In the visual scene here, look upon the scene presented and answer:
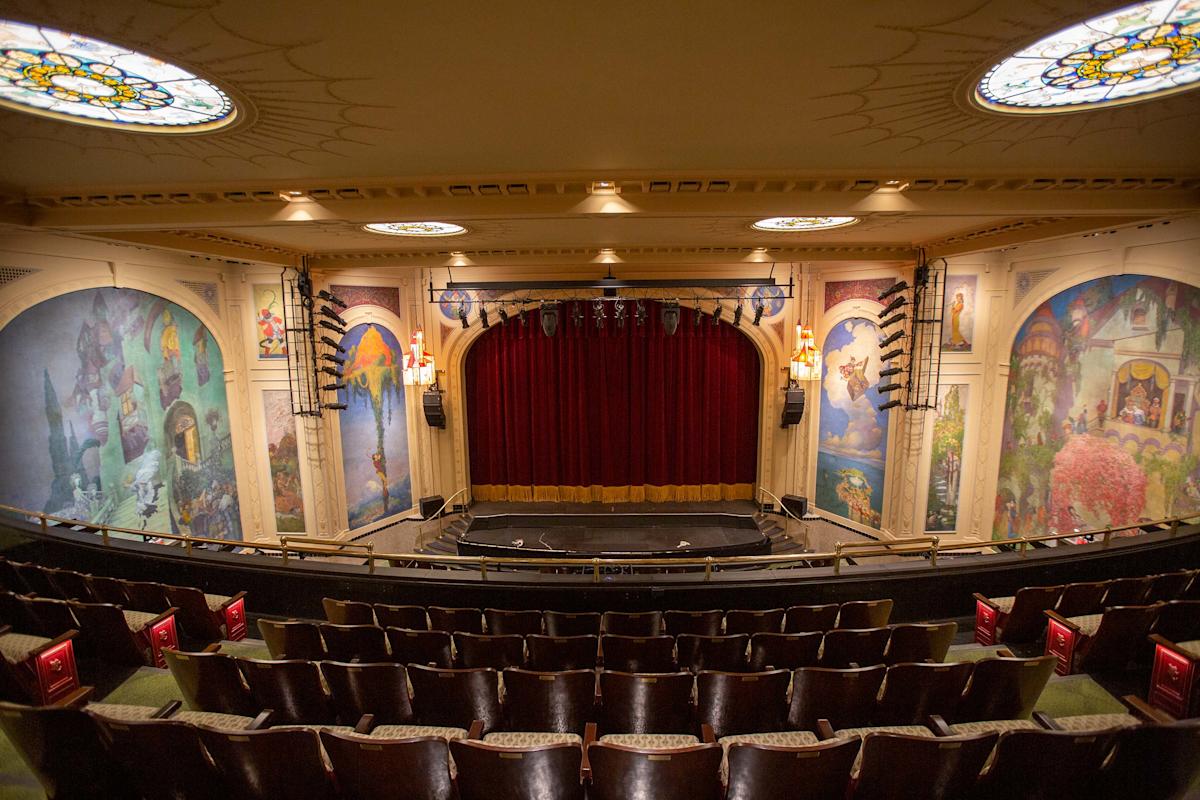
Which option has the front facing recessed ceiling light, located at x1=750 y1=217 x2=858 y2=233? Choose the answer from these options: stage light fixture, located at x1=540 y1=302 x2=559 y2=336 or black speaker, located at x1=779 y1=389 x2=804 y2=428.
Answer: the black speaker

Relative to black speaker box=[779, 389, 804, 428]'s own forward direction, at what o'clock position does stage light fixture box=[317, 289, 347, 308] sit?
The stage light fixture is roughly at 2 o'clock from the black speaker.

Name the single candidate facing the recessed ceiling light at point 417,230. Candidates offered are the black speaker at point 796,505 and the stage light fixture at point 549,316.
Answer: the black speaker

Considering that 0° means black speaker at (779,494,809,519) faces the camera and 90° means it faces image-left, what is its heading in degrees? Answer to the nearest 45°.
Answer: approximately 45°

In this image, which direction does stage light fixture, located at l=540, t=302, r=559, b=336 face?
away from the camera

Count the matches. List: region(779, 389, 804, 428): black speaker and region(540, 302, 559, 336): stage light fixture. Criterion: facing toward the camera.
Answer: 1

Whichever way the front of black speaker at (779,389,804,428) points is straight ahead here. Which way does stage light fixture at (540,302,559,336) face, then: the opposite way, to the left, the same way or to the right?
the opposite way

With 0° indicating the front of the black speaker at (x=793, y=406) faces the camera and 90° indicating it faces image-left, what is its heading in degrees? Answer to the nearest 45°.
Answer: approximately 0°

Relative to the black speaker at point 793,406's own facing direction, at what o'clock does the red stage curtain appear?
The red stage curtain is roughly at 3 o'clock from the black speaker.
